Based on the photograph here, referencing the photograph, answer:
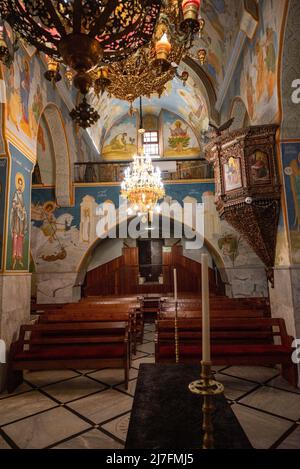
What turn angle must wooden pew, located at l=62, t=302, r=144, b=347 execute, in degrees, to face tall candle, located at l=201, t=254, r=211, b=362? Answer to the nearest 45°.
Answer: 0° — it already faces it

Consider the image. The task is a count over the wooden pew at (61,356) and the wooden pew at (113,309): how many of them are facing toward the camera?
2

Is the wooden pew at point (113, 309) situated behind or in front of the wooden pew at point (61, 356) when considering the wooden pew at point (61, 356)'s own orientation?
behind

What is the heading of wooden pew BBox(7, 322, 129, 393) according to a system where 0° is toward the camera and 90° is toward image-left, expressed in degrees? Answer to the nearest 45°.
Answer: approximately 0°

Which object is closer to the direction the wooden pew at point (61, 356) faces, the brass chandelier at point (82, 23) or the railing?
the brass chandelier

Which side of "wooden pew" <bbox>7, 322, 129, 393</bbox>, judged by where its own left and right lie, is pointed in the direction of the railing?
back

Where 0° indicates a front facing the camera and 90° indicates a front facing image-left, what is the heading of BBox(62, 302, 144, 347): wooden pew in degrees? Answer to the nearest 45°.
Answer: approximately 0°

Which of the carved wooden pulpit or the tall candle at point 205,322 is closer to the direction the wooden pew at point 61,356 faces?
the tall candle

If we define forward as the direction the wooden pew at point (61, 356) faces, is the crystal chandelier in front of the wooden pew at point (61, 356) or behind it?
behind
